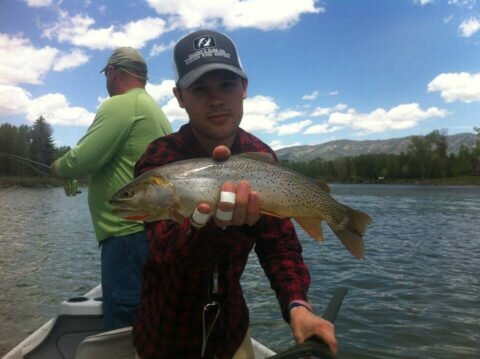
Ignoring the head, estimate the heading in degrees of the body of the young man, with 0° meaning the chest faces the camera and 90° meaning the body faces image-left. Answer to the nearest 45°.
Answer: approximately 0°
